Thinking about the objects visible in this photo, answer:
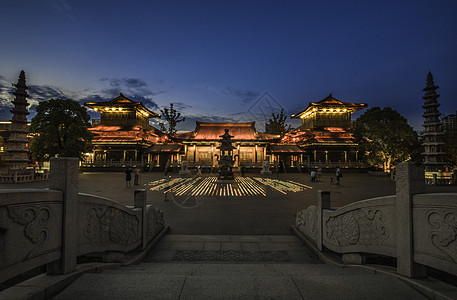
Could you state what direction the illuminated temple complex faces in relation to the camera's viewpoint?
facing the viewer

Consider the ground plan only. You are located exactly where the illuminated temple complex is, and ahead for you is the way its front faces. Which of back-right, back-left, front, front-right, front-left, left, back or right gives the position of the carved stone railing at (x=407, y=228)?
front

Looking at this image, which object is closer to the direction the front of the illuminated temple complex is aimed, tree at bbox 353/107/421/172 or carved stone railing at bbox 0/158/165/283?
the carved stone railing

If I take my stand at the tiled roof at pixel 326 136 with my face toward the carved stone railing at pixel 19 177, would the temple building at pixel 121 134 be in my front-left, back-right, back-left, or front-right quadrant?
front-right

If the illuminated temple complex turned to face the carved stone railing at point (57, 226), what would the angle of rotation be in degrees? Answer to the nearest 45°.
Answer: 0° — it already faces it

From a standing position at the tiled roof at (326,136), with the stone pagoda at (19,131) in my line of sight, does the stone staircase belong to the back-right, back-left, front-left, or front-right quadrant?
front-left

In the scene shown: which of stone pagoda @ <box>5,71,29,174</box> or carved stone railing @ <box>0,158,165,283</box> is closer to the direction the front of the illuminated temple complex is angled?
the carved stone railing

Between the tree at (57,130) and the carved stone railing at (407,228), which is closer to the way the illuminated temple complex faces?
the carved stone railing

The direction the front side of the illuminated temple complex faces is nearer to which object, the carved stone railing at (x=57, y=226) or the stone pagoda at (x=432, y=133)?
the carved stone railing

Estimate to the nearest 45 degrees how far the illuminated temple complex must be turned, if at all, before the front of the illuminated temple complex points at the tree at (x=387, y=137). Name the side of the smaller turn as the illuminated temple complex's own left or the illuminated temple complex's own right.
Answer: approximately 45° to the illuminated temple complex's own left

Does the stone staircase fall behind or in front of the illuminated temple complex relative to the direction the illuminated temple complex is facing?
in front

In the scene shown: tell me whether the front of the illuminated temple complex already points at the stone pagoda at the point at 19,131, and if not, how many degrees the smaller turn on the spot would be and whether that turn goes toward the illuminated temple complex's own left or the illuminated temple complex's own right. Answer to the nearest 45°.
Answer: approximately 45° to the illuminated temple complex's own right
